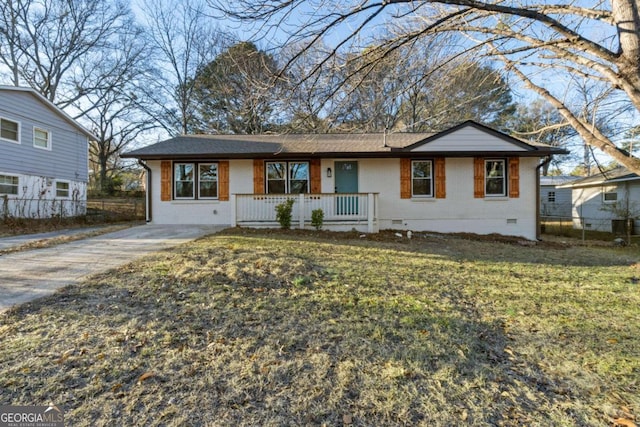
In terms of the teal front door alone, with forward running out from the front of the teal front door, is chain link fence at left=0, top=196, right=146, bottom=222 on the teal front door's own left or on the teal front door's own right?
on the teal front door's own right

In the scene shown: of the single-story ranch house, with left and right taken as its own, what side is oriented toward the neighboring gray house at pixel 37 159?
right

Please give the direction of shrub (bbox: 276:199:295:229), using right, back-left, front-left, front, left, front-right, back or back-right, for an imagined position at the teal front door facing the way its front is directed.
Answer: front-right

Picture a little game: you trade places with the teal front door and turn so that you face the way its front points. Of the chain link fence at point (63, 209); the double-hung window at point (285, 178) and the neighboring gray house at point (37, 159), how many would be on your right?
3

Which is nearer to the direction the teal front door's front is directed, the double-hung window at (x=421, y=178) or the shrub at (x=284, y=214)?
the shrub

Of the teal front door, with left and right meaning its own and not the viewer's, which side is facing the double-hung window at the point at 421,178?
left

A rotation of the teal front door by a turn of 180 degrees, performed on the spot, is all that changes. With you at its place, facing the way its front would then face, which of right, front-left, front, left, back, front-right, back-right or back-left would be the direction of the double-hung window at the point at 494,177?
right

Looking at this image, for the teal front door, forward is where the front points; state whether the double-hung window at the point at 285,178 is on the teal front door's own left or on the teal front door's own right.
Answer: on the teal front door's own right

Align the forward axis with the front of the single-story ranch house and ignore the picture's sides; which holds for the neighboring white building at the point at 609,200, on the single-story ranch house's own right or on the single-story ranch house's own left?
on the single-story ranch house's own left

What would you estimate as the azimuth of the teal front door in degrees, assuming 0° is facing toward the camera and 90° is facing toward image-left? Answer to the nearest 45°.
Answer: approximately 0°

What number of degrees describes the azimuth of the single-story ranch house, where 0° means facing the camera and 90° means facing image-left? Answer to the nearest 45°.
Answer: approximately 0°

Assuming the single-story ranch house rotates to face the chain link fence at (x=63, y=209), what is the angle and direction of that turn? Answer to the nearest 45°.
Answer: approximately 90° to its right

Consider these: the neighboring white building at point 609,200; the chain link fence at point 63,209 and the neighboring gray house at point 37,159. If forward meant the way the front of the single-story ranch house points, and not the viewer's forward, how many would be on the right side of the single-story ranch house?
2
